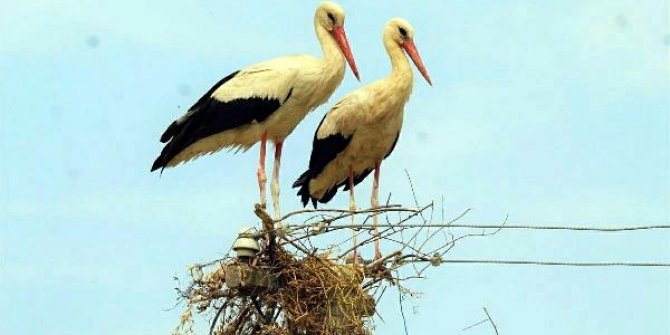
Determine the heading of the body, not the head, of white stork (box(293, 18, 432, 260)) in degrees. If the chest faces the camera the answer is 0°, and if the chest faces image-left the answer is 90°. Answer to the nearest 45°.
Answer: approximately 315°

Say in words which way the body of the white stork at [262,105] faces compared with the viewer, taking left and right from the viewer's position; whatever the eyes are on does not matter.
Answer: facing to the right of the viewer

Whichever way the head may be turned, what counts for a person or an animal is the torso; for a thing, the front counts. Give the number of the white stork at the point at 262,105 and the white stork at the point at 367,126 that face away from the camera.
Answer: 0
